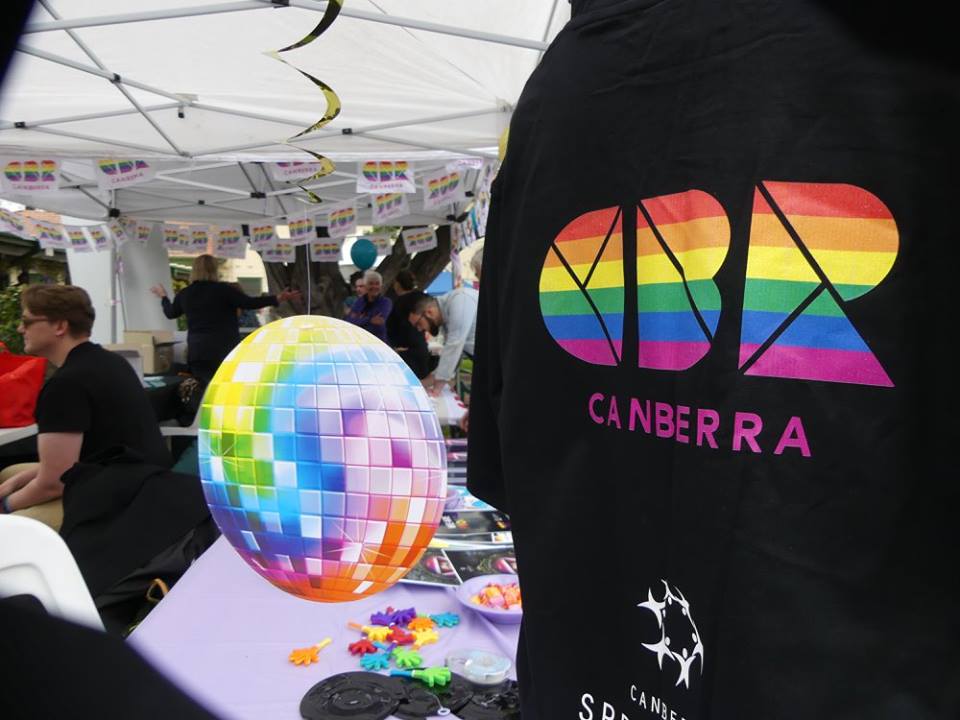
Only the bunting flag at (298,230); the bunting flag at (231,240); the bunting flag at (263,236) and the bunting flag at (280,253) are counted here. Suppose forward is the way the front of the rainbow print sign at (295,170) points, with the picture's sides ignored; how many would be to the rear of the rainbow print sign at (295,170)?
4

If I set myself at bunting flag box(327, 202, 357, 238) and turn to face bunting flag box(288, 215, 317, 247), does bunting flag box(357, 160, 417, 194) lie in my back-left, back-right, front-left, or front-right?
back-left

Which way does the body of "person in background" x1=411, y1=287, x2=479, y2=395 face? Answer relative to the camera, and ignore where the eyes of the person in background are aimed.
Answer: to the viewer's left

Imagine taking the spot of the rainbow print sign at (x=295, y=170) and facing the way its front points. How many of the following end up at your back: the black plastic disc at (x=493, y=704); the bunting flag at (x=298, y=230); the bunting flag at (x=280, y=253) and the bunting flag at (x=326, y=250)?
3

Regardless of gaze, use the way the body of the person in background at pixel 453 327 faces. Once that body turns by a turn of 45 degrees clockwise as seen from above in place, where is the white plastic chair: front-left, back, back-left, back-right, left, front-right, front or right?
back-left

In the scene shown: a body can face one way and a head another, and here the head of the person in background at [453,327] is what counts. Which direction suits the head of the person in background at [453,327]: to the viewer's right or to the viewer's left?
to the viewer's left

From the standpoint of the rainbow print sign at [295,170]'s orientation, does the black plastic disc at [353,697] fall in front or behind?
in front

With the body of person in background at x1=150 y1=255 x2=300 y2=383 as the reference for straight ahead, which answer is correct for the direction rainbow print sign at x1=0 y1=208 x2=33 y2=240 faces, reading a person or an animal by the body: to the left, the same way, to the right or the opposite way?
the opposite way

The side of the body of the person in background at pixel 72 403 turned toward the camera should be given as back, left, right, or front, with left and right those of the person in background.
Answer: left

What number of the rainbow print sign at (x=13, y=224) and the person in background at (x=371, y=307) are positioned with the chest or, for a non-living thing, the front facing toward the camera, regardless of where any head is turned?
2

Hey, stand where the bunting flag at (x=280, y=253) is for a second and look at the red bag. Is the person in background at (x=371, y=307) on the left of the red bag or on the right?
left

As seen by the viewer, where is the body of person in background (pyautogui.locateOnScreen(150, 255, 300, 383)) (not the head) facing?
away from the camera
